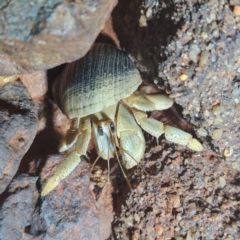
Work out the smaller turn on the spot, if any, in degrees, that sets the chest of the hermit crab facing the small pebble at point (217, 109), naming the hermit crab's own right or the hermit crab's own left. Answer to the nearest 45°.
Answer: approximately 45° to the hermit crab's own left

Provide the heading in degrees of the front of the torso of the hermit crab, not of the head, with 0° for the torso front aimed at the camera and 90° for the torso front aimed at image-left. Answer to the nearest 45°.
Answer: approximately 0°

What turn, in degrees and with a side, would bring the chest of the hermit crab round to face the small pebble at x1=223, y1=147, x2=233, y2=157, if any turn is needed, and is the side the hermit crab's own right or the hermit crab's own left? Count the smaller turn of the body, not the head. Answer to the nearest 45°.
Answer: approximately 45° to the hermit crab's own left

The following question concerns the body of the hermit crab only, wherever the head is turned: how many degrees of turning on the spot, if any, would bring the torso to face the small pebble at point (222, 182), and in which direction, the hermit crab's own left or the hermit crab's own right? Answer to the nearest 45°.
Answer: approximately 45° to the hermit crab's own left
